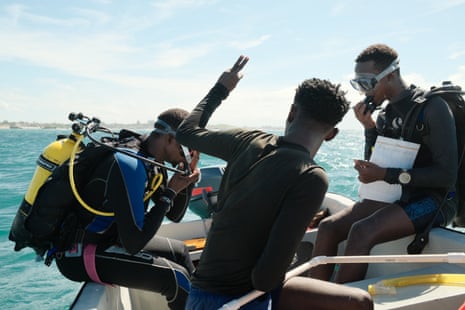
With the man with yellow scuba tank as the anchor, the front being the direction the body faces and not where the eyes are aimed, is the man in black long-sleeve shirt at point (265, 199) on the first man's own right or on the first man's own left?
on the first man's own right

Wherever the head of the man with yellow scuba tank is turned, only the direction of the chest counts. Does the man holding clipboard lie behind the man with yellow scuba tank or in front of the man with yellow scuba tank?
in front

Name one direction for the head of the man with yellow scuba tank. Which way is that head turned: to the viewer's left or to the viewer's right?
to the viewer's right

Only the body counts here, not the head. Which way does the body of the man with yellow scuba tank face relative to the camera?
to the viewer's right
